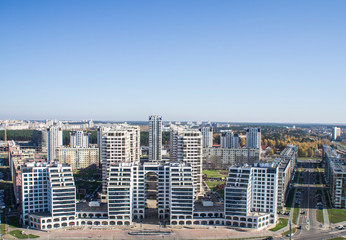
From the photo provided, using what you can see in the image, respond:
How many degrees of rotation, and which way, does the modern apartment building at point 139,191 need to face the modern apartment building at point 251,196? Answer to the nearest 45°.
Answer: approximately 90° to its left

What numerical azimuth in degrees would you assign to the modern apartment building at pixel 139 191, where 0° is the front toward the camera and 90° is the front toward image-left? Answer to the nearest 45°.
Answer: approximately 0°

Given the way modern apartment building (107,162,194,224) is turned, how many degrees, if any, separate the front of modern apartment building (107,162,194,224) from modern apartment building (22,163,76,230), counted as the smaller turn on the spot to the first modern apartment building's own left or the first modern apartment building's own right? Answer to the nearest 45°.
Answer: approximately 90° to the first modern apartment building's own right
